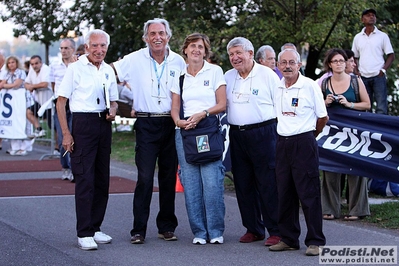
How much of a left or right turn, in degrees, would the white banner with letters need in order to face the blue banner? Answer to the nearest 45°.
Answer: approximately 45° to its left

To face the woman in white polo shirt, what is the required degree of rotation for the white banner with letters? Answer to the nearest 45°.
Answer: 0° — it already faces them

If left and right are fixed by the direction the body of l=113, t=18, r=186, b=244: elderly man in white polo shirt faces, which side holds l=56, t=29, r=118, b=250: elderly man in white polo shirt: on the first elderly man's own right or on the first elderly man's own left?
on the first elderly man's own right

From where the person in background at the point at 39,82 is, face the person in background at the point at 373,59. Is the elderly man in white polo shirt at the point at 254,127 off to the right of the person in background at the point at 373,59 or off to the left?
right

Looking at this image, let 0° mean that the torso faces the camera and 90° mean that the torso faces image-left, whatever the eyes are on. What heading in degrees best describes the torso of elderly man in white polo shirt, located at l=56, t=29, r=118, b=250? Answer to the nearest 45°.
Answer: approximately 315°

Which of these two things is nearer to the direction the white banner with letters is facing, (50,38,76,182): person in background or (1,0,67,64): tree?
the person in background

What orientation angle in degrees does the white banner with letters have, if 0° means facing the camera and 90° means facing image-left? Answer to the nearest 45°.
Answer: approximately 0°

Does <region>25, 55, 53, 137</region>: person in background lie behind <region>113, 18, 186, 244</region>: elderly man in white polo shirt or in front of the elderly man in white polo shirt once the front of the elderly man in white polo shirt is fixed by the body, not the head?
behind

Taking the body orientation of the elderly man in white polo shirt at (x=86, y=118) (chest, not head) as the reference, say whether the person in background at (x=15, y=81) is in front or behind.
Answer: behind

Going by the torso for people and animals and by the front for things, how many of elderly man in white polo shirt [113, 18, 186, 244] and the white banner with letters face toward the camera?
2
